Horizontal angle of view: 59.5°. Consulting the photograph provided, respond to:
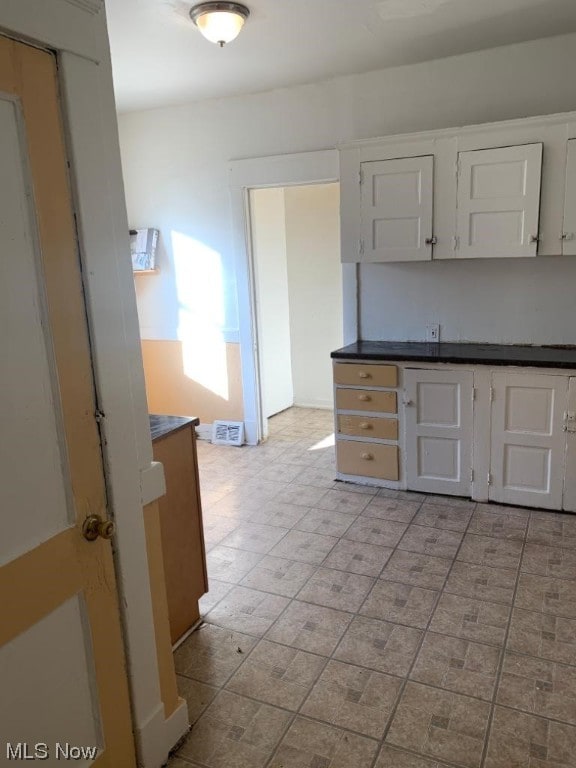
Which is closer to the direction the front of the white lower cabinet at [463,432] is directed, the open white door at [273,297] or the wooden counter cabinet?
the wooden counter cabinet

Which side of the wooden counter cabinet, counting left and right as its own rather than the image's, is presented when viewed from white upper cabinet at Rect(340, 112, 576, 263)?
front

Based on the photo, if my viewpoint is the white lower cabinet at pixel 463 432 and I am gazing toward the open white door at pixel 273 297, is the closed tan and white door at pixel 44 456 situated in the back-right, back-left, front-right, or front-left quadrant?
back-left

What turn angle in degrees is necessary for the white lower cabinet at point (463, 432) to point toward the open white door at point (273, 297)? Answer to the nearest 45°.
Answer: approximately 135° to its right

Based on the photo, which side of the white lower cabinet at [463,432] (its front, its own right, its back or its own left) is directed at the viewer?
front

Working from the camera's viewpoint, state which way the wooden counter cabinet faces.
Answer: facing away from the viewer and to the right of the viewer

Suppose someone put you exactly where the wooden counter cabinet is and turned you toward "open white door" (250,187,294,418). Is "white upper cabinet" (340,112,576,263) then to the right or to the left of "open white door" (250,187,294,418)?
right

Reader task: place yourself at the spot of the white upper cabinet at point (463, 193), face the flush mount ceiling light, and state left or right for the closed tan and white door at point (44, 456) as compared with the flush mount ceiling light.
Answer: left

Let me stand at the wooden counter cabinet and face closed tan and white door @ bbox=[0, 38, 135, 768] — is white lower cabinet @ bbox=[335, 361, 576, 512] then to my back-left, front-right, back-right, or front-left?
back-left

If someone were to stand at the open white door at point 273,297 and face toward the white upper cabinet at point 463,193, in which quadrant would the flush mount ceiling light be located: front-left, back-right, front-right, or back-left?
front-right

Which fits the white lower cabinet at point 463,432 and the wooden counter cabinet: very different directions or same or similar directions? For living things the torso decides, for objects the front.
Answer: very different directions

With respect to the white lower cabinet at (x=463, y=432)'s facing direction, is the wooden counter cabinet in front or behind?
in front

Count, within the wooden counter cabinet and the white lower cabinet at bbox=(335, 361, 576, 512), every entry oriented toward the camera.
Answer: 1

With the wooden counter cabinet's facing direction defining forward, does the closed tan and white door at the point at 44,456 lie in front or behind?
behind

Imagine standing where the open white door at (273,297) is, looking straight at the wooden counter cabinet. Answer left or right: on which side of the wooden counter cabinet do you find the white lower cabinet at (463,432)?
left
